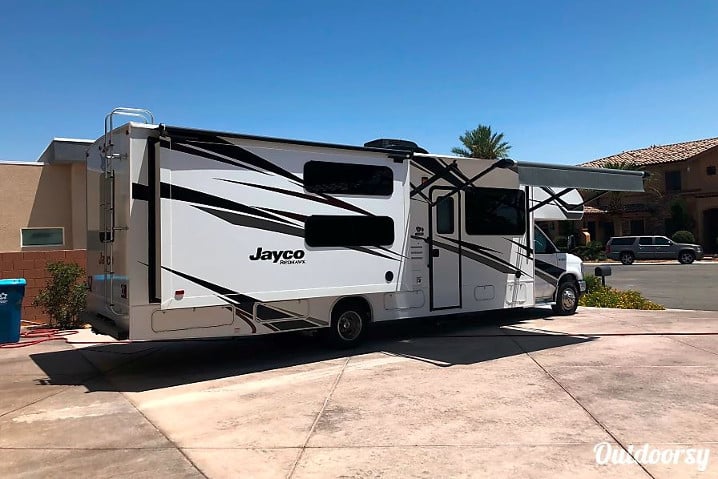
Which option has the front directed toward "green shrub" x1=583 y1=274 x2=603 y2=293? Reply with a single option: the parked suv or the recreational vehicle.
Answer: the recreational vehicle

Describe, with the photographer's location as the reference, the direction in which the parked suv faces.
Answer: facing to the right of the viewer

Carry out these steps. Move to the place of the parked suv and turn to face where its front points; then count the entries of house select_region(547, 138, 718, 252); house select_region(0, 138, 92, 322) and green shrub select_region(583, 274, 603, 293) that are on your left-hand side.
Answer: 1

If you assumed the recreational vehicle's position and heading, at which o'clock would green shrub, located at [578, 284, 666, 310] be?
The green shrub is roughly at 12 o'clock from the recreational vehicle.

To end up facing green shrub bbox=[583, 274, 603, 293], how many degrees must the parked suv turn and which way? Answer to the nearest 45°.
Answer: approximately 90° to its right

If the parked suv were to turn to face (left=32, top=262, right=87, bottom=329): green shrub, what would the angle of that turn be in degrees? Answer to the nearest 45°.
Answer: approximately 90° to its right

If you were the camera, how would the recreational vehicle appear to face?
facing away from the viewer and to the right of the viewer

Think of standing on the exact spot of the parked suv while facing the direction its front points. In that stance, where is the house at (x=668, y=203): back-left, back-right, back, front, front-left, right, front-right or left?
left

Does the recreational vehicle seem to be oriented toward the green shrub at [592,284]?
yes

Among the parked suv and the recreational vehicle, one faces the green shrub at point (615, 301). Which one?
the recreational vehicle
